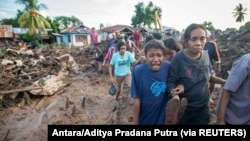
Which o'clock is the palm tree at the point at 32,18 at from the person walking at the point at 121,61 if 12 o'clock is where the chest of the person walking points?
The palm tree is roughly at 5 o'clock from the person walking.

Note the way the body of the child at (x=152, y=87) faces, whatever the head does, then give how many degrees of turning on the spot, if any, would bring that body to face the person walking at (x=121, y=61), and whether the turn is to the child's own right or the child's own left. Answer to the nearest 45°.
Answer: approximately 135° to the child's own left

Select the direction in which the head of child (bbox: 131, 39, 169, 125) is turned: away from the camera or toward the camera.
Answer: toward the camera

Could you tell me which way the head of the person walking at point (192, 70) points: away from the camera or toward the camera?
toward the camera

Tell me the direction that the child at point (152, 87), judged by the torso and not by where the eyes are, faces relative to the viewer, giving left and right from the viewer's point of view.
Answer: facing the viewer and to the right of the viewer

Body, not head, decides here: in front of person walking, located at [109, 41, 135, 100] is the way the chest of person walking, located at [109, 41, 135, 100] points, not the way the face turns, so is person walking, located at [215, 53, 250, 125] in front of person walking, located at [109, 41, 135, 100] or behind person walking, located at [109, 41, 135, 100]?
in front

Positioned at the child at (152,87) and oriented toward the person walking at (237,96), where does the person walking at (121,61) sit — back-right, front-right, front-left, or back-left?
back-left

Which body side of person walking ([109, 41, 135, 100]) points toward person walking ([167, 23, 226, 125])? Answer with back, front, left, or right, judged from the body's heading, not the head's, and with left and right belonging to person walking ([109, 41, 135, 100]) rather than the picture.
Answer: front

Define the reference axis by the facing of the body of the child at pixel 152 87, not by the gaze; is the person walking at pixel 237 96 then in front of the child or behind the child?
in front

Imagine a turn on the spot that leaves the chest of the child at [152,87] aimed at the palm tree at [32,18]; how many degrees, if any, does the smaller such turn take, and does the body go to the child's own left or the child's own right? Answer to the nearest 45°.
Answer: approximately 180°

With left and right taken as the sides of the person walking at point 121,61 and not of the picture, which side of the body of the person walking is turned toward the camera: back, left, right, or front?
front

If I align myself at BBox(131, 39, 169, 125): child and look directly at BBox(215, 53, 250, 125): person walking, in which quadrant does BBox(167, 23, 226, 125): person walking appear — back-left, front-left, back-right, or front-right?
front-left

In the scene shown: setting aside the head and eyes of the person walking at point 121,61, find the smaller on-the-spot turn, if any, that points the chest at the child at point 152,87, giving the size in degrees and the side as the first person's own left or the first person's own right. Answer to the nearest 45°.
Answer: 0° — they already face them

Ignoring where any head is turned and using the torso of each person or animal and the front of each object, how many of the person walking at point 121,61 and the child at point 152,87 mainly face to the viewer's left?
0
